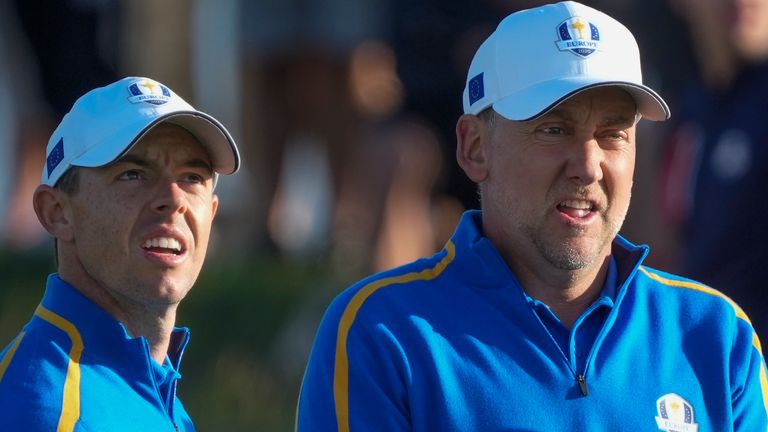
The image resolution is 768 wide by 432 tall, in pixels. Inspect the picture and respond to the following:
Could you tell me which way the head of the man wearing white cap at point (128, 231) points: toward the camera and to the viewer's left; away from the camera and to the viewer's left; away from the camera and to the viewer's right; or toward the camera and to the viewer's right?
toward the camera and to the viewer's right

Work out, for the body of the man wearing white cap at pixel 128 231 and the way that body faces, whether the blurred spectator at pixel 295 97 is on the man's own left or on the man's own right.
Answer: on the man's own left

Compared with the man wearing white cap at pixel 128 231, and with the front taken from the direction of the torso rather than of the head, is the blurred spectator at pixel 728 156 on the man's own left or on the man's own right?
on the man's own left

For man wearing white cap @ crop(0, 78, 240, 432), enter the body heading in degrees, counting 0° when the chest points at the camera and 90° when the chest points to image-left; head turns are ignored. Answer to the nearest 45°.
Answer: approximately 315°

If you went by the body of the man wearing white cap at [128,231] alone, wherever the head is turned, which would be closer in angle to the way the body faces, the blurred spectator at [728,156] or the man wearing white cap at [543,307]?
the man wearing white cap

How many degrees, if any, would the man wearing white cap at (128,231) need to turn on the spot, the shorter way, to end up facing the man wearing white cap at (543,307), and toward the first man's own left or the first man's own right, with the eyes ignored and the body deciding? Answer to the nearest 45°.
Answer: approximately 45° to the first man's own left
